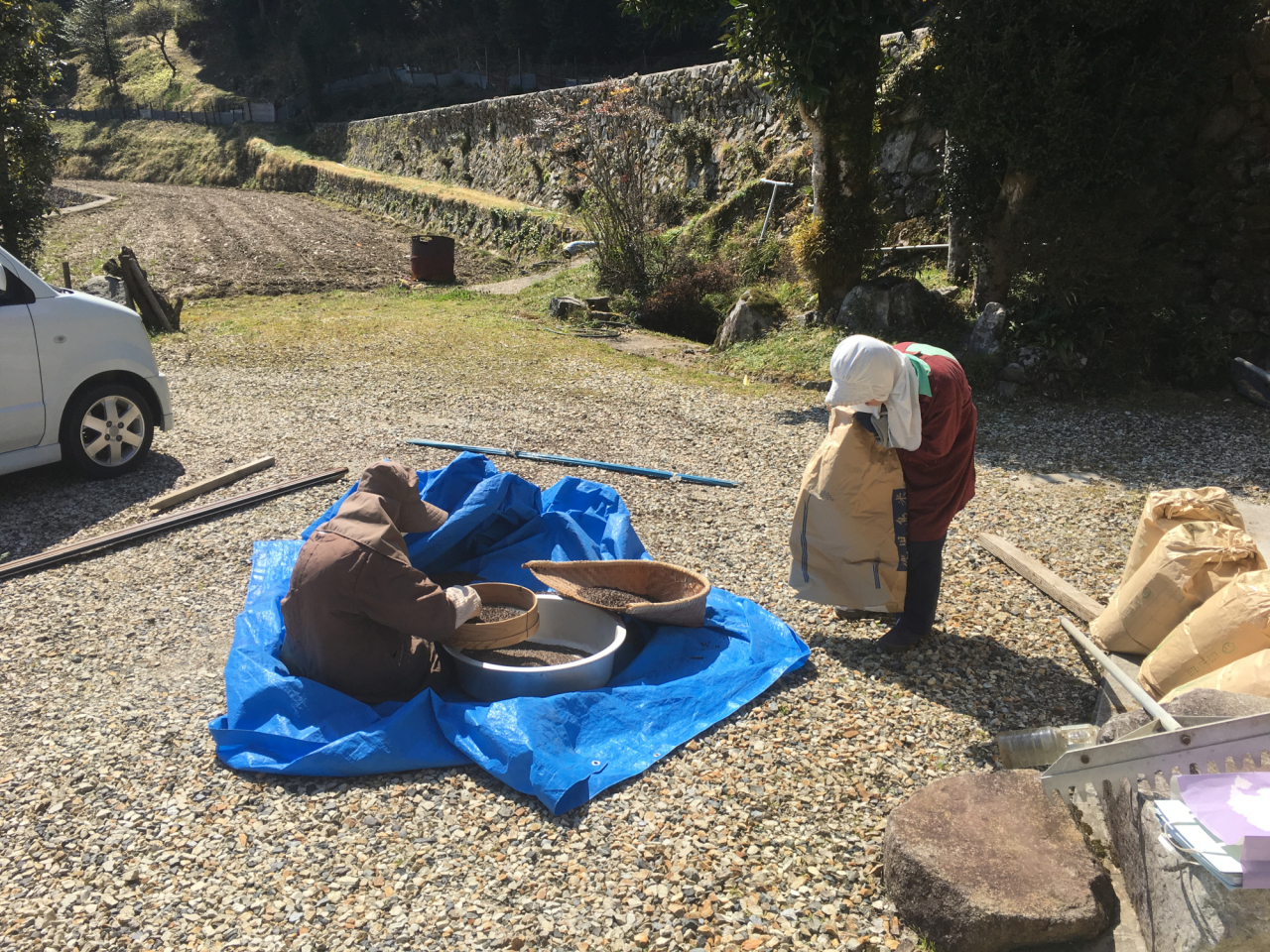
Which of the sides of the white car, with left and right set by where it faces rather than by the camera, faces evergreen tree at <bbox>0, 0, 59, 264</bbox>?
left

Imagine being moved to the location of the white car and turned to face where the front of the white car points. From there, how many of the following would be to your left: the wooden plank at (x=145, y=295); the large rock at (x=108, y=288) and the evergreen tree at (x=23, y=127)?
3

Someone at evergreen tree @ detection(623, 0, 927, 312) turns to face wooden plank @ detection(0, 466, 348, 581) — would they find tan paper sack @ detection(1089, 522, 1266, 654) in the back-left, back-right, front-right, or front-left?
front-left

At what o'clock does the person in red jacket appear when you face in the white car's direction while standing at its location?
The person in red jacket is roughly at 2 o'clock from the white car.

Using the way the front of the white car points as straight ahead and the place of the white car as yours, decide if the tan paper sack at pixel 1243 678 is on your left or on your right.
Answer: on your right

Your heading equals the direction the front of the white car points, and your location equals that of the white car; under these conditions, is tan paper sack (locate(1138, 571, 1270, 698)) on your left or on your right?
on your right

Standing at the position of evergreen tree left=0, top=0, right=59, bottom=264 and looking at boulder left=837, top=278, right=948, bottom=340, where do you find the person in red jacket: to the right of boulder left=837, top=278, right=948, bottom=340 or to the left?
right

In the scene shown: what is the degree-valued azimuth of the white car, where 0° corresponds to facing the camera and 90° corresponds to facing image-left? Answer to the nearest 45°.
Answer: approximately 270°

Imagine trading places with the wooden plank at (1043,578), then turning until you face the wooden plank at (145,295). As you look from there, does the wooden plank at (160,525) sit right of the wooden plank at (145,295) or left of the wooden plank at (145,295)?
left

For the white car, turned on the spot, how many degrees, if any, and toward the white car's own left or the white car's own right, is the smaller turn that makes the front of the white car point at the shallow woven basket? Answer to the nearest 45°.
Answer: approximately 45° to the white car's own right

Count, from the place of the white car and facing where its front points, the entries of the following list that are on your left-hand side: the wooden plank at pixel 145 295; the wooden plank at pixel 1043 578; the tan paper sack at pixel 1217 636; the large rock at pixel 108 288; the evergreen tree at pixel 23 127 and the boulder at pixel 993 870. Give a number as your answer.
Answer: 3

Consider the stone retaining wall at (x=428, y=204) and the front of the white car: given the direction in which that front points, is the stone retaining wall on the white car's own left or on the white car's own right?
on the white car's own left

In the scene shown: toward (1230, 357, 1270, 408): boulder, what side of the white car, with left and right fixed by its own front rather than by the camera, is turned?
front

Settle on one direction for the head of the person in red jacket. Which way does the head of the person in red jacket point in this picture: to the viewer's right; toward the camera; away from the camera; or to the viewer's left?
to the viewer's left

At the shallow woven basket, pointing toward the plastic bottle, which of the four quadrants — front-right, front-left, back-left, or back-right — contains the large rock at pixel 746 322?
back-left

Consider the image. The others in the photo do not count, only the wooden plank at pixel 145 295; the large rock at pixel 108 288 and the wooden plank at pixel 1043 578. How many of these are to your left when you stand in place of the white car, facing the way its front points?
2

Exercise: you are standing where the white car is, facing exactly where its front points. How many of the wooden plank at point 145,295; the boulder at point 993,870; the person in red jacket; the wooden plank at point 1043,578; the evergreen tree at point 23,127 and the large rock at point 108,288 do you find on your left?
3

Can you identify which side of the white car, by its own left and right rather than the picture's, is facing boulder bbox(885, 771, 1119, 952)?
right

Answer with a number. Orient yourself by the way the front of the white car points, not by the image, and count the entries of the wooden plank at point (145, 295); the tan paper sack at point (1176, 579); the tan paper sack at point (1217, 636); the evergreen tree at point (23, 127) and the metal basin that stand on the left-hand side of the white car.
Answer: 2

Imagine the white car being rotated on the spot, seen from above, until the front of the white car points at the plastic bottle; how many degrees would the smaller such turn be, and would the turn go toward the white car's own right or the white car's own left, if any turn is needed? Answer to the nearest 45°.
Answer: approximately 45° to the white car's own right
